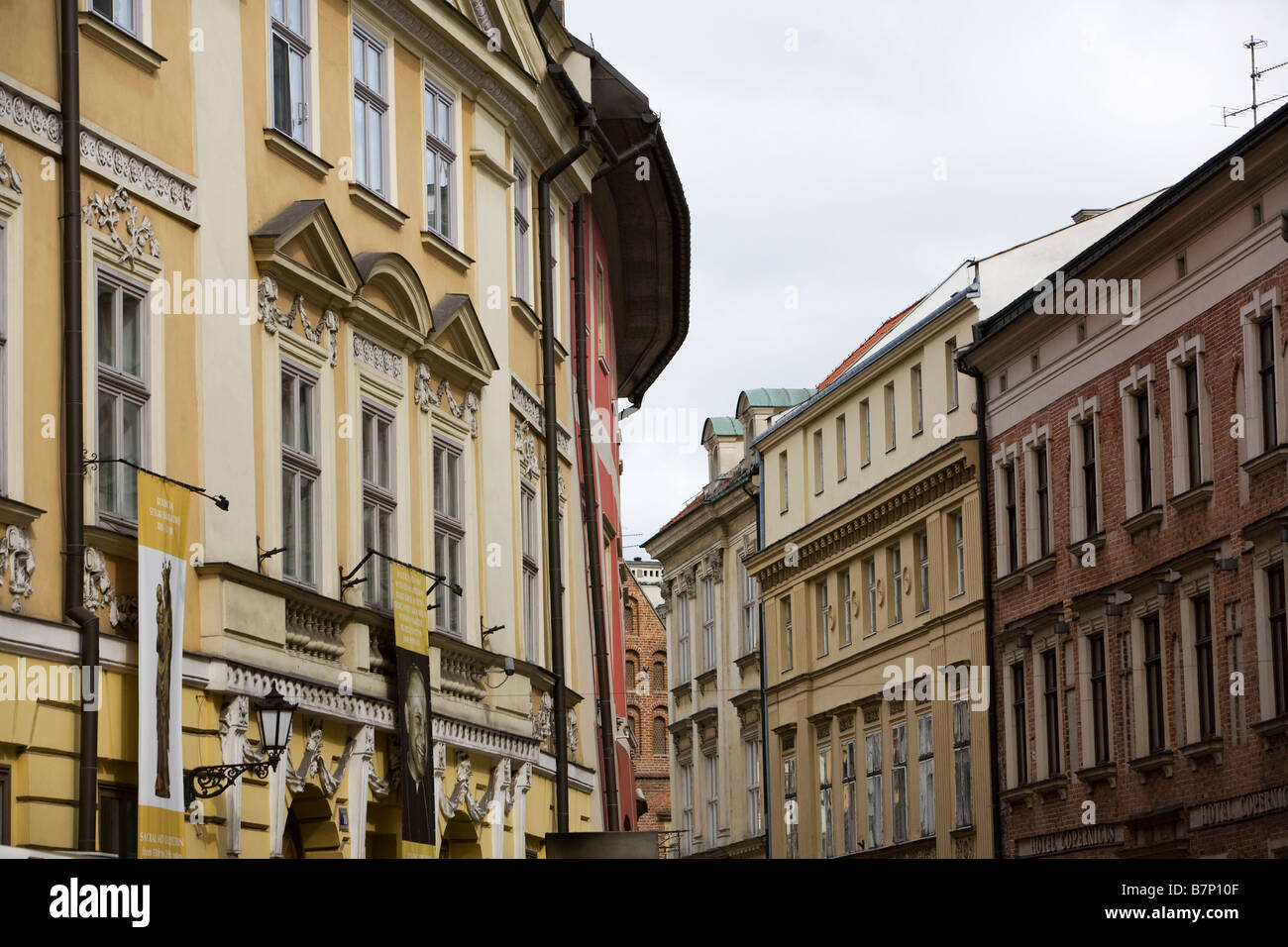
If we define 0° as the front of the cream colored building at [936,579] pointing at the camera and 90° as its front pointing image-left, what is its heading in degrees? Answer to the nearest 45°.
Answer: approximately 45°

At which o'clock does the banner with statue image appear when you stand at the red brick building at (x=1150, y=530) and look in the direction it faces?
The banner with statue image is roughly at 11 o'clock from the red brick building.
